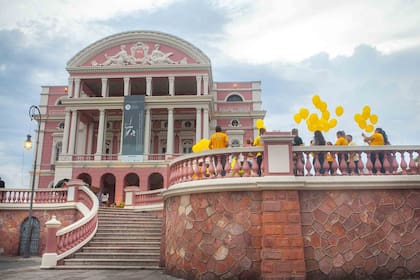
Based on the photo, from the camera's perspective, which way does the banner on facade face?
toward the camera

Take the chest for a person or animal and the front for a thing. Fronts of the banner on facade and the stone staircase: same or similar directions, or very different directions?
same or similar directions

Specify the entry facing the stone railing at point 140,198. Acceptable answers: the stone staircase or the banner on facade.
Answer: the banner on facade

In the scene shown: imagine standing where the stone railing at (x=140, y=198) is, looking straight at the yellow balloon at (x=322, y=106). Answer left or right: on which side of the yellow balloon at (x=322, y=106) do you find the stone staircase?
right

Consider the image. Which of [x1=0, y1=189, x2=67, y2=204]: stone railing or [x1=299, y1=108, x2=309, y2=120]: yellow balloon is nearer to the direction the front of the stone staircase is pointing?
the yellow balloon

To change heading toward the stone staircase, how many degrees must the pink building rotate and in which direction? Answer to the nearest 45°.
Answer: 0° — it already faces it

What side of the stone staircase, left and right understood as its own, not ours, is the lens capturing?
front

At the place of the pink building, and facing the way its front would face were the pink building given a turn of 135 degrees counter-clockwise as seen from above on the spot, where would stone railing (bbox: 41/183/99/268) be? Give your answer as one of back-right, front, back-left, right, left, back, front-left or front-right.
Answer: back-right

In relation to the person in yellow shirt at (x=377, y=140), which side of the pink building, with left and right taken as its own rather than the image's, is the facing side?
front

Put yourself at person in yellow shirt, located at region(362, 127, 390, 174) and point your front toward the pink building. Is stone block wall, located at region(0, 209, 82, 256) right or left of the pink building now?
left

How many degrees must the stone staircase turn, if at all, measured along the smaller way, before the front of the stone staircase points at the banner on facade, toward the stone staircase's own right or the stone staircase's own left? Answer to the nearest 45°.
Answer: approximately 180°

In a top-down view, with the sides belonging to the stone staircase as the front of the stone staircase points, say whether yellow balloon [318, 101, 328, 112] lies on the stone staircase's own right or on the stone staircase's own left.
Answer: on the stone staircase's own left

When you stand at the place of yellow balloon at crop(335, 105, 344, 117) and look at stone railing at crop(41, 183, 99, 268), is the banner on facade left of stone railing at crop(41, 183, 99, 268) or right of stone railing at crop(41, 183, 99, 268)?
right

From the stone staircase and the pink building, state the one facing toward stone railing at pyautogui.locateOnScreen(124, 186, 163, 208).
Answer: the pink building

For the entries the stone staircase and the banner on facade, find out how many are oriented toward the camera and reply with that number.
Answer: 2
